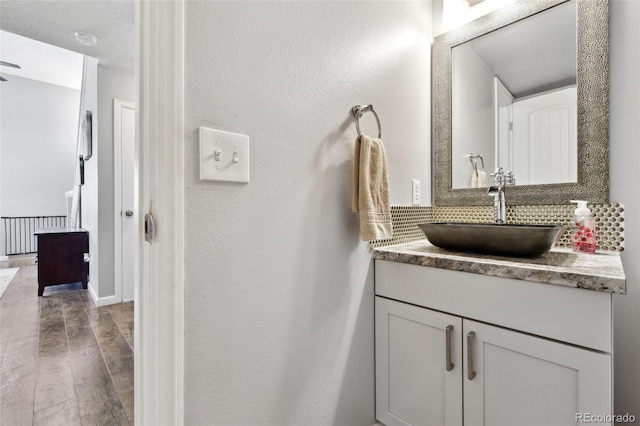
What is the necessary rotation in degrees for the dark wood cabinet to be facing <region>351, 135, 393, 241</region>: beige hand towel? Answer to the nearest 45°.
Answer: approximately 90° to its left

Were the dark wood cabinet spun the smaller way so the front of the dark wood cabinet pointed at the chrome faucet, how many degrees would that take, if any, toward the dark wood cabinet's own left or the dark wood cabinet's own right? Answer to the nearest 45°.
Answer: approximately 90° to the dark wood cabinet's own left

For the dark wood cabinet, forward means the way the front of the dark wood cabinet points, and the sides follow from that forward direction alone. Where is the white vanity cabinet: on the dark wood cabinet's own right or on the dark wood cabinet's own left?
on the dark wood cabinet's own left

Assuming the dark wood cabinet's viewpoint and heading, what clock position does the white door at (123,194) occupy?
The white door is roughly at 8 o'clock from the dark wood cabinet.

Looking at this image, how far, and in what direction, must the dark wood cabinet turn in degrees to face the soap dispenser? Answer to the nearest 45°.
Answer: approximately 90° to its left
